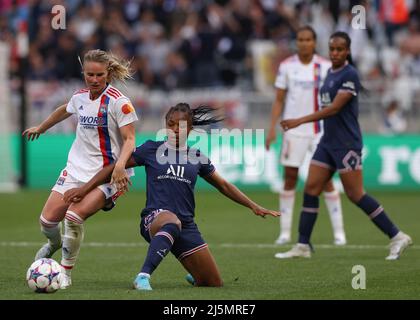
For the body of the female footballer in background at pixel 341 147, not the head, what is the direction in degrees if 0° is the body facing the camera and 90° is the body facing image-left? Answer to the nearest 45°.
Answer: approximately 45°

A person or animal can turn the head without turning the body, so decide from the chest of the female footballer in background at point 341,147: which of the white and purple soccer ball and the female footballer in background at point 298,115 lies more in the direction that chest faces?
the white and purple soccer ball
